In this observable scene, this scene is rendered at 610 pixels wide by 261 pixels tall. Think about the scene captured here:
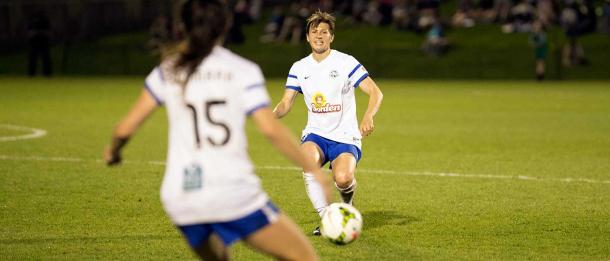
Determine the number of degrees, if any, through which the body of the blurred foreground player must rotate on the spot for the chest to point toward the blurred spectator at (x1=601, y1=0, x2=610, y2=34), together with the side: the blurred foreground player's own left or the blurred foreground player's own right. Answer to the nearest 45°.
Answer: approximately 45° to the blurred foreground player's own right

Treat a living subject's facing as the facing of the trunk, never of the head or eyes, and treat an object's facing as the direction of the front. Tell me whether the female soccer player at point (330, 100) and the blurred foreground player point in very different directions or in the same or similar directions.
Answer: very different directions

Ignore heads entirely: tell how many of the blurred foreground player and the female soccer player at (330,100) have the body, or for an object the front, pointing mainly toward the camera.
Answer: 1

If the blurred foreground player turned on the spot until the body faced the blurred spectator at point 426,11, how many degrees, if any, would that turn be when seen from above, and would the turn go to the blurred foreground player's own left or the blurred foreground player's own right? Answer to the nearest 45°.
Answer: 0° — they already face them

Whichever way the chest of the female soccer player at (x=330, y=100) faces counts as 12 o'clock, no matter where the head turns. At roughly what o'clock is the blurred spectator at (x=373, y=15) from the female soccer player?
The blurred spectator is roughly at 6 o'clock from the female soccer player.

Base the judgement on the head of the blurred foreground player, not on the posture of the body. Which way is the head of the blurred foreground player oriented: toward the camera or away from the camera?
away from the camera

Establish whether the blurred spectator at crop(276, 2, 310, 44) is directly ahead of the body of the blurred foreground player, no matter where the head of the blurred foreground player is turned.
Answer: yes

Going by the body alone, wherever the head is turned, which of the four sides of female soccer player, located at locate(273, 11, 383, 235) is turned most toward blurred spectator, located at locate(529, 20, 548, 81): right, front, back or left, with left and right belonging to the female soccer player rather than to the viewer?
back

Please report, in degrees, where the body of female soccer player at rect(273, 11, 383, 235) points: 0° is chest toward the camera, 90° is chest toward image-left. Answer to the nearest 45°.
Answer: approximately 0°

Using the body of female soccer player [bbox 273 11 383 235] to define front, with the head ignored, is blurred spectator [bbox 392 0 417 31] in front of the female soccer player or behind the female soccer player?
behind

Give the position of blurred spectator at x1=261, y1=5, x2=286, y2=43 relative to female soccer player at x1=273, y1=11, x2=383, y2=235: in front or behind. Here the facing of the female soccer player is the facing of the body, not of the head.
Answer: behind

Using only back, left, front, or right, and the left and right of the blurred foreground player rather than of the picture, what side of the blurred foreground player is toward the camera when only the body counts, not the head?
back
